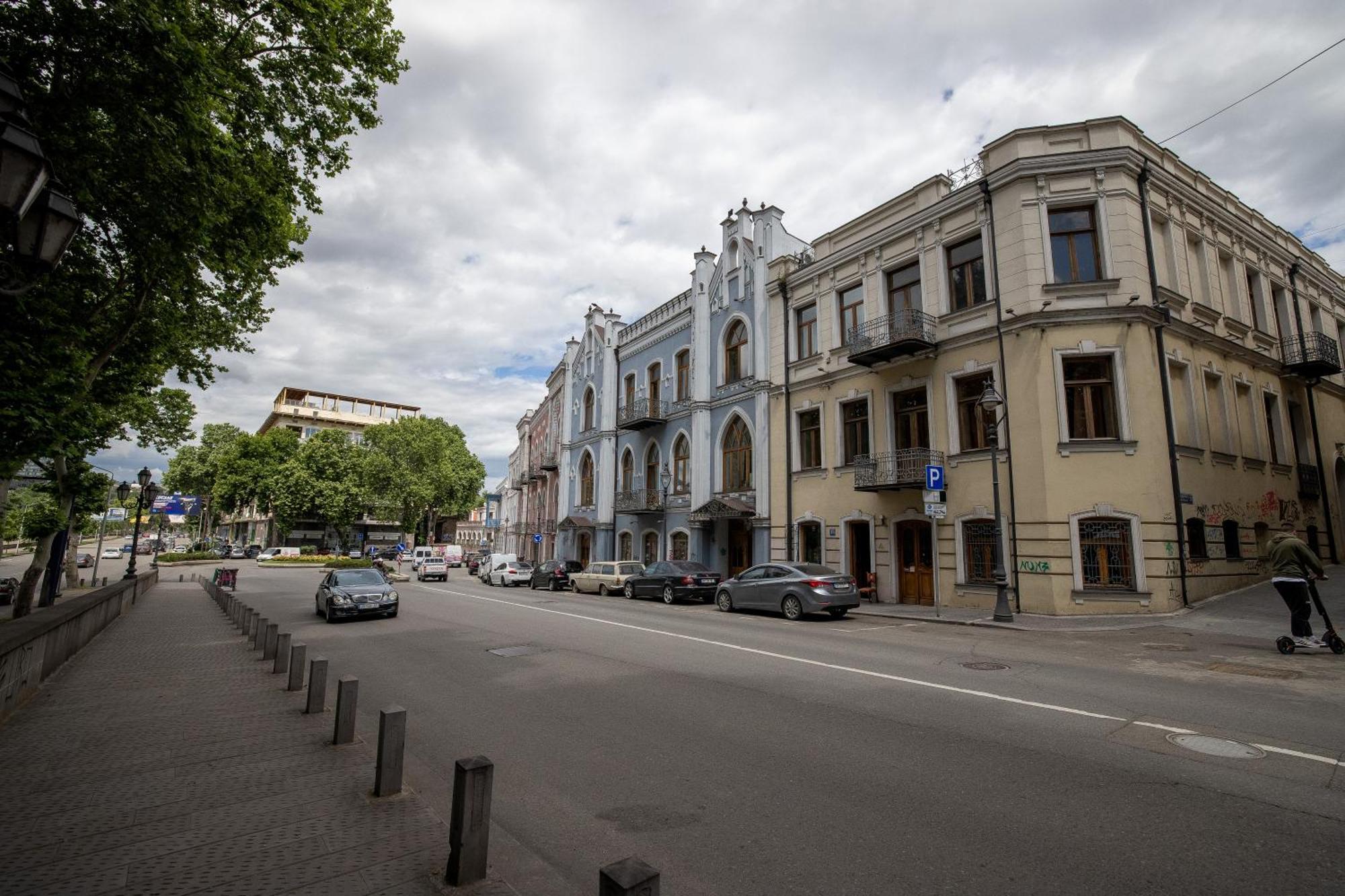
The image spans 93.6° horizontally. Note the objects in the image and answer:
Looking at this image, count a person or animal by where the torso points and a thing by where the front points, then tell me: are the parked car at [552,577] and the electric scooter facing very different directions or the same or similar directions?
very different directions

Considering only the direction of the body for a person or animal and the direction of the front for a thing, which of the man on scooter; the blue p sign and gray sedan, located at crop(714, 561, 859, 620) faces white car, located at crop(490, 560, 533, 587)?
the gray sedan

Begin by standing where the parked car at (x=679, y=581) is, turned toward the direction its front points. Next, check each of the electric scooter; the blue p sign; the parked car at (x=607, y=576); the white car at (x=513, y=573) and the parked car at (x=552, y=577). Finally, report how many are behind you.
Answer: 2

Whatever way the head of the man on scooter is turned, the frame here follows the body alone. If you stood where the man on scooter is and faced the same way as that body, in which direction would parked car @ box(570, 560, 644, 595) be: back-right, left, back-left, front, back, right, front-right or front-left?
back-left

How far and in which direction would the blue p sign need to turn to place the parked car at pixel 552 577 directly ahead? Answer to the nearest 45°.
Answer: approximately 135° to its right

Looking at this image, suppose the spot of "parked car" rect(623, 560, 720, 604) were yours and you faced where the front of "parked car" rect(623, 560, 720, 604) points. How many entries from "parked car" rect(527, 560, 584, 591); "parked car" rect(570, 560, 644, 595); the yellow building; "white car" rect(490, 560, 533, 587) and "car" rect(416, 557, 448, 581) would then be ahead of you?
4

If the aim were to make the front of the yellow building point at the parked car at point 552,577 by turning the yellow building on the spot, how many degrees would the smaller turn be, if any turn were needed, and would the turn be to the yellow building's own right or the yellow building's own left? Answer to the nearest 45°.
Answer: approximately 45° to the yellow building's own right

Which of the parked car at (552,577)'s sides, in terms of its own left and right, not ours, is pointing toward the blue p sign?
back

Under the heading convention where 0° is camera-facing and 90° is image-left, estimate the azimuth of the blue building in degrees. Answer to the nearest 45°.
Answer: approximately 45°

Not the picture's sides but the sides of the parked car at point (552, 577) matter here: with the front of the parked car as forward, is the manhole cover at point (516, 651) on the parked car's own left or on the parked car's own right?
on the parked car's own left

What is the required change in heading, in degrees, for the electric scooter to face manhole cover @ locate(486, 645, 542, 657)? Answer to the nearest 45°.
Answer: approximately 135° to its right

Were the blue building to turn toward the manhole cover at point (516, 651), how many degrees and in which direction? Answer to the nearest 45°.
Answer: approximately 45° to its left

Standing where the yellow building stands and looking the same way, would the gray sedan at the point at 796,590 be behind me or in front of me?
in front

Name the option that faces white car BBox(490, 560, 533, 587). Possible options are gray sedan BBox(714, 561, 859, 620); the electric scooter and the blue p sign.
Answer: the gray sedan
